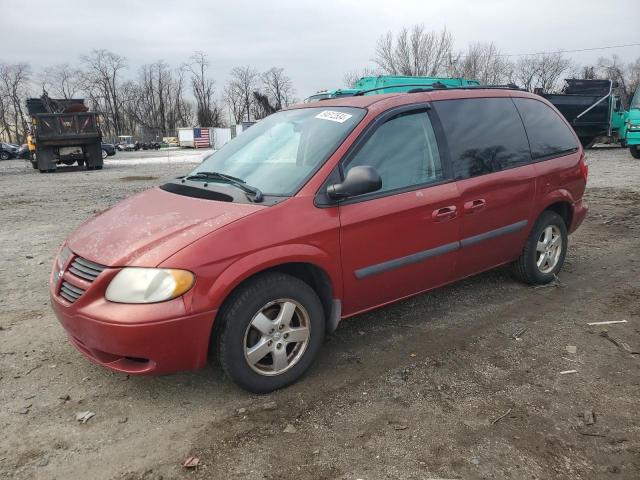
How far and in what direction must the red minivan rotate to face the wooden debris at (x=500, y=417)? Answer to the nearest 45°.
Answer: approximately 90° to its left

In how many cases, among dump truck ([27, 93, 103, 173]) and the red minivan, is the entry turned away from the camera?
1

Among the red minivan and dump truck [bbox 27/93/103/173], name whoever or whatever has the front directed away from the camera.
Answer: the dump truck

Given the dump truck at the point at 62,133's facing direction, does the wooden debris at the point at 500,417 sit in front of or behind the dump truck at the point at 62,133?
behind

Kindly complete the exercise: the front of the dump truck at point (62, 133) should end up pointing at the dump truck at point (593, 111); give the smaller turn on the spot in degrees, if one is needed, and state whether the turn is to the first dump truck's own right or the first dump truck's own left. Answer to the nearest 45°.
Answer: approximately 135° to the first dump truck's own right

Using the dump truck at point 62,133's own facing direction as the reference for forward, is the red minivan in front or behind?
behind

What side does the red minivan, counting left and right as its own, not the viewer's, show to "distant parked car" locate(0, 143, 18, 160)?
right

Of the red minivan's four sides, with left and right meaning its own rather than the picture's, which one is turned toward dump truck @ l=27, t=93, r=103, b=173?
right

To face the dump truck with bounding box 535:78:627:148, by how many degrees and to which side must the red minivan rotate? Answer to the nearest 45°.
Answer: approximately 180°

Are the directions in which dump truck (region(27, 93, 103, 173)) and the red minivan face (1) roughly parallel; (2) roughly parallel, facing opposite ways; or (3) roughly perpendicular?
roughly perpendicular

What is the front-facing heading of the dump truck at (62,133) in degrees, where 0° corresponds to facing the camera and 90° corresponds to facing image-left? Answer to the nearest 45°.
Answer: approximately 180°
